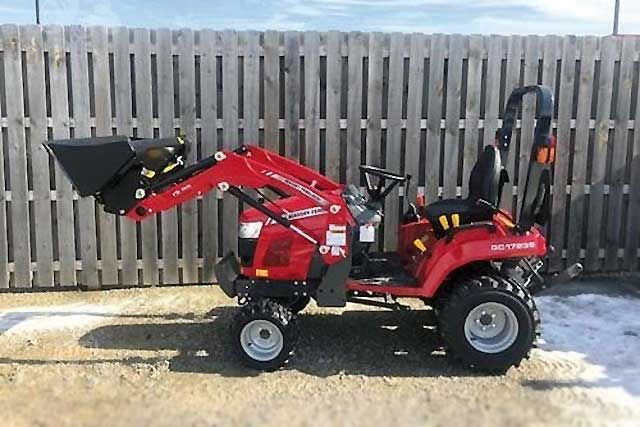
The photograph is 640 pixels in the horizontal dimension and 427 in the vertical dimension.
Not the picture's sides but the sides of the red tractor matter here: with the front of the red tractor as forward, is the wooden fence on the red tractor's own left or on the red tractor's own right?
on the red tractor's own right

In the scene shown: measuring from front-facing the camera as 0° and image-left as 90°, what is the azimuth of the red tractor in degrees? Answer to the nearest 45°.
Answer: approximately 90°
